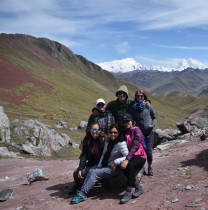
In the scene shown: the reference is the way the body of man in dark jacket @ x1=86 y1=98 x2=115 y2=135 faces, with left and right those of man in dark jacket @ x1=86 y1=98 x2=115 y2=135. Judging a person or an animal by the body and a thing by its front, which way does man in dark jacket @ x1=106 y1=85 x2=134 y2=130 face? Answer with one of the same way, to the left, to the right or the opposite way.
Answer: the same way

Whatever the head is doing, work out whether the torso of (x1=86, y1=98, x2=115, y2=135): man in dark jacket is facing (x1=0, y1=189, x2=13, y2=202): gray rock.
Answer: no

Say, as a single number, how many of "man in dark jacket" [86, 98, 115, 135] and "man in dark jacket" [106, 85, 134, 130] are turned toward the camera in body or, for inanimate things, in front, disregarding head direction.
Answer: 2

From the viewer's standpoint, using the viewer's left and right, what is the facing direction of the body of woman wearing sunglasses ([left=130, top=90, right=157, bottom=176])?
facing the viewer

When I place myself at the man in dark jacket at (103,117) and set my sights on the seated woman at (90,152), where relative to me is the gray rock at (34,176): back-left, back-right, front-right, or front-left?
front-right

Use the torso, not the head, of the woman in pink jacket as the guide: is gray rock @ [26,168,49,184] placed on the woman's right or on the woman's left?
on the woman's right

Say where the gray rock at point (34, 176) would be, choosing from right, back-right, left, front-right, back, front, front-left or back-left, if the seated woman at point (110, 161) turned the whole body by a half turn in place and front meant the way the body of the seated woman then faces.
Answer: left

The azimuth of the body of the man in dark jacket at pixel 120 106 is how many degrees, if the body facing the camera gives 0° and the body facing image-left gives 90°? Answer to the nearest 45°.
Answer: approximately 0°

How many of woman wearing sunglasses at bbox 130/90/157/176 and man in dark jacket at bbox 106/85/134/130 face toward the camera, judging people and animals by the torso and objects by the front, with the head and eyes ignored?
2

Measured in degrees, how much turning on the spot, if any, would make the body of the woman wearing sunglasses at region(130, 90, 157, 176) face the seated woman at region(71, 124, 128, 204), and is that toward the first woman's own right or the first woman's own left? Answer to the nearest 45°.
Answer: approximately 45° to the first woman's own right

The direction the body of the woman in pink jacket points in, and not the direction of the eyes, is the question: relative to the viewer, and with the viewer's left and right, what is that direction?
facing the viewer and to the left of the viewer

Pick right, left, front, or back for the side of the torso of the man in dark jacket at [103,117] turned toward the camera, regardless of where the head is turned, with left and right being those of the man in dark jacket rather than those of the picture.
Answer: front
